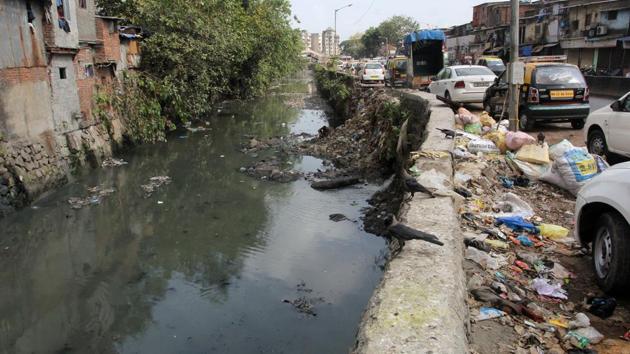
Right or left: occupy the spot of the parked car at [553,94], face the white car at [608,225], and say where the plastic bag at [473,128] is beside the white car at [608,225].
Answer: right

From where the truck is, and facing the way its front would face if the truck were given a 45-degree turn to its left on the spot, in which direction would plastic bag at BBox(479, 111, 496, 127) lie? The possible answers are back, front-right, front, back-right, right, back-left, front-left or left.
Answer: back-left

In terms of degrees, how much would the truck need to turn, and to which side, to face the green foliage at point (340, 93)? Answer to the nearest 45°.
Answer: approximately 90° to its left

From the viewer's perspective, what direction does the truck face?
away from the camera
